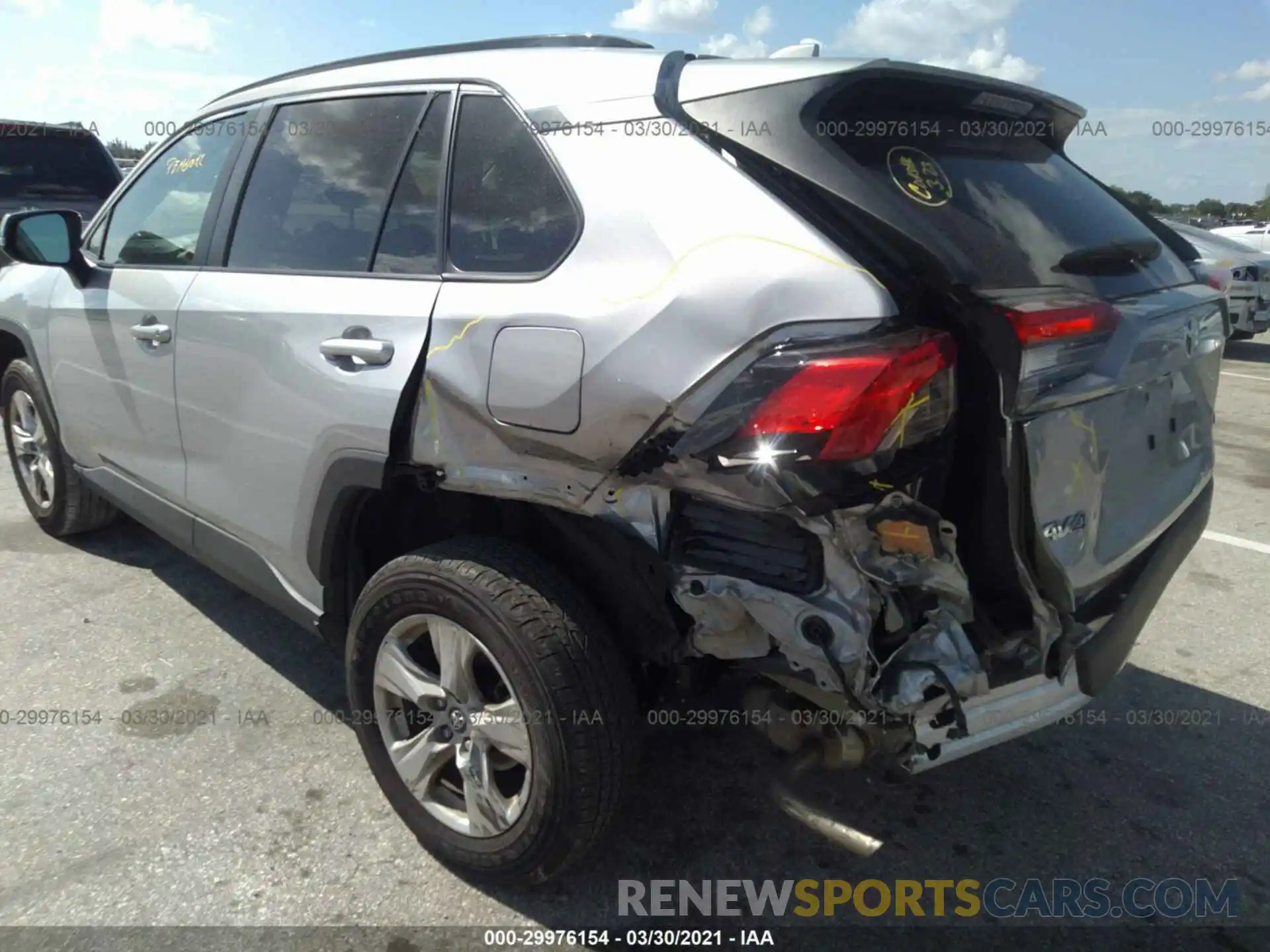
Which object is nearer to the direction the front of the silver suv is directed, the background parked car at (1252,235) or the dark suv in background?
the dark suv in background

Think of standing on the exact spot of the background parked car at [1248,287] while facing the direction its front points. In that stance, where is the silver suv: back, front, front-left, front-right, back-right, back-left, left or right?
front-right

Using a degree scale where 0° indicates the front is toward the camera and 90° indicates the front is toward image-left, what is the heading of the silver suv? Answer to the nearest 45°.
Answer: approximately 135°

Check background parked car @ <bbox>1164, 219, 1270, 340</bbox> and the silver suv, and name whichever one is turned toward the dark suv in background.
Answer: the silver suv

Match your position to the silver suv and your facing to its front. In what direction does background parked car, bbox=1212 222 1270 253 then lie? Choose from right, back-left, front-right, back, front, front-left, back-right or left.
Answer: right

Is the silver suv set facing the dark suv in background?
yes

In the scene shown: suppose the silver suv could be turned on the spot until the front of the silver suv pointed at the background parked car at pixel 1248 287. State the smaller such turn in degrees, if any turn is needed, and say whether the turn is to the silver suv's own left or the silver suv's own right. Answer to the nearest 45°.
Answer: approximately 90° to the silver suv's own right

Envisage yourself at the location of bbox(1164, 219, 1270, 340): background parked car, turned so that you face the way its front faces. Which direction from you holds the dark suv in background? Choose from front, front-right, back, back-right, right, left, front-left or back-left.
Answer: right
